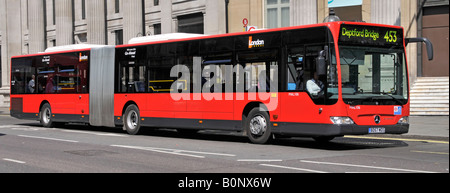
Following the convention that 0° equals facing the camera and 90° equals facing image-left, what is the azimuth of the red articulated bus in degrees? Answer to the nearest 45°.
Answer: approximately 315°
